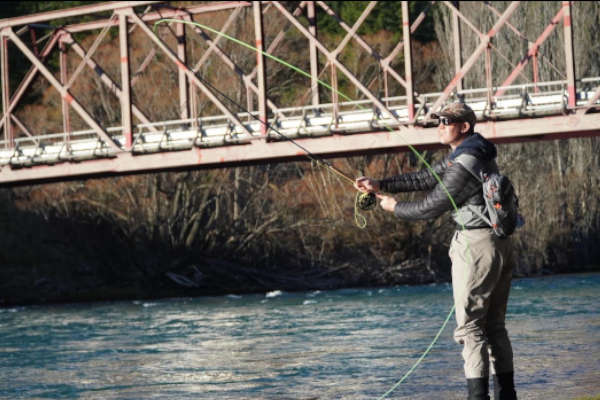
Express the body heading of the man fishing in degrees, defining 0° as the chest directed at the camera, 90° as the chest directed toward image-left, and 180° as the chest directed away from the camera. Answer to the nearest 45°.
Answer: approximately 90°

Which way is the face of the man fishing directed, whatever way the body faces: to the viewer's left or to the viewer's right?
to the viewer's left

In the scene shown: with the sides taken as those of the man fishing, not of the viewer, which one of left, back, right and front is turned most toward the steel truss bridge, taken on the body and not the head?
right
